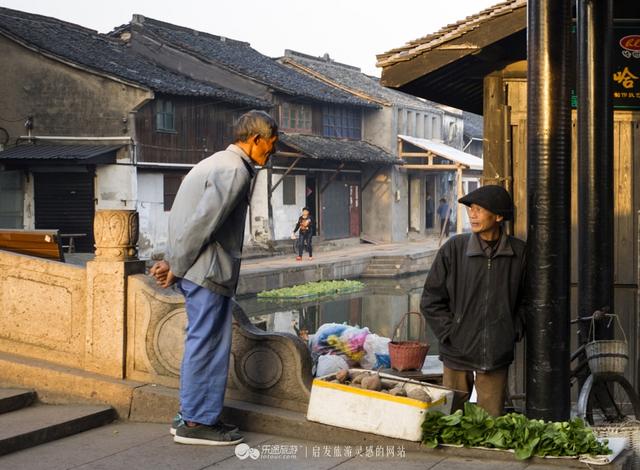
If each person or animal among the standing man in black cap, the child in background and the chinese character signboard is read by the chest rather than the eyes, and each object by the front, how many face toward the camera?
3

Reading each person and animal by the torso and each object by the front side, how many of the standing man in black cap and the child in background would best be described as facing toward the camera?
2

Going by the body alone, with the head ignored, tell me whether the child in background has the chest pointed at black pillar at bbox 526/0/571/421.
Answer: yes

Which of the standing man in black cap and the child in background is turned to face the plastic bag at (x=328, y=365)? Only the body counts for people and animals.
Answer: the child in background

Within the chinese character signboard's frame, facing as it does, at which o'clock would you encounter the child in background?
The child in background is roughly at 5 o'clock from the chinese character signboard.

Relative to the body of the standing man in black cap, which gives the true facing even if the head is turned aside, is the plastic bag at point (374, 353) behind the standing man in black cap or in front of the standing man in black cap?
behind

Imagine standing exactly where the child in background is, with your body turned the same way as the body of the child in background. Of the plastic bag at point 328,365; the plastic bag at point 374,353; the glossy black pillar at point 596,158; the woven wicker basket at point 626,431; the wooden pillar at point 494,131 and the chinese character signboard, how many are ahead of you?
6

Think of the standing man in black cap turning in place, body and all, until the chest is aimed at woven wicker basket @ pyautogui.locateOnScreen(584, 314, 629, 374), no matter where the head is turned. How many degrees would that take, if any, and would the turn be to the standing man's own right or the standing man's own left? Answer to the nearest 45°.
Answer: approximately 135° to the standing man's own left

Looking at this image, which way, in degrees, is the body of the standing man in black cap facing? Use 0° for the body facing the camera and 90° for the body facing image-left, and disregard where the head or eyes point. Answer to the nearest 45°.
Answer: approximately 0°
